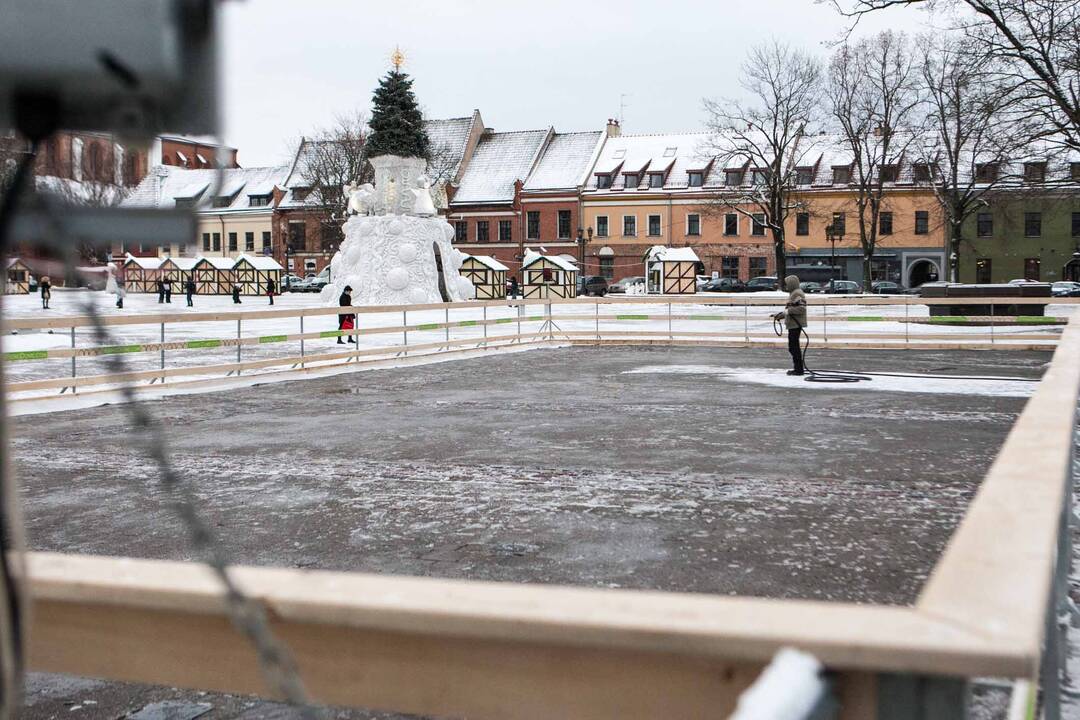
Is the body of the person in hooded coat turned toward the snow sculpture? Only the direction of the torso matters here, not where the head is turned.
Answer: no

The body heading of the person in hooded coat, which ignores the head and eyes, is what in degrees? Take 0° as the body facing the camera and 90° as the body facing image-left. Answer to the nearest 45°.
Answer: approximately 90°
